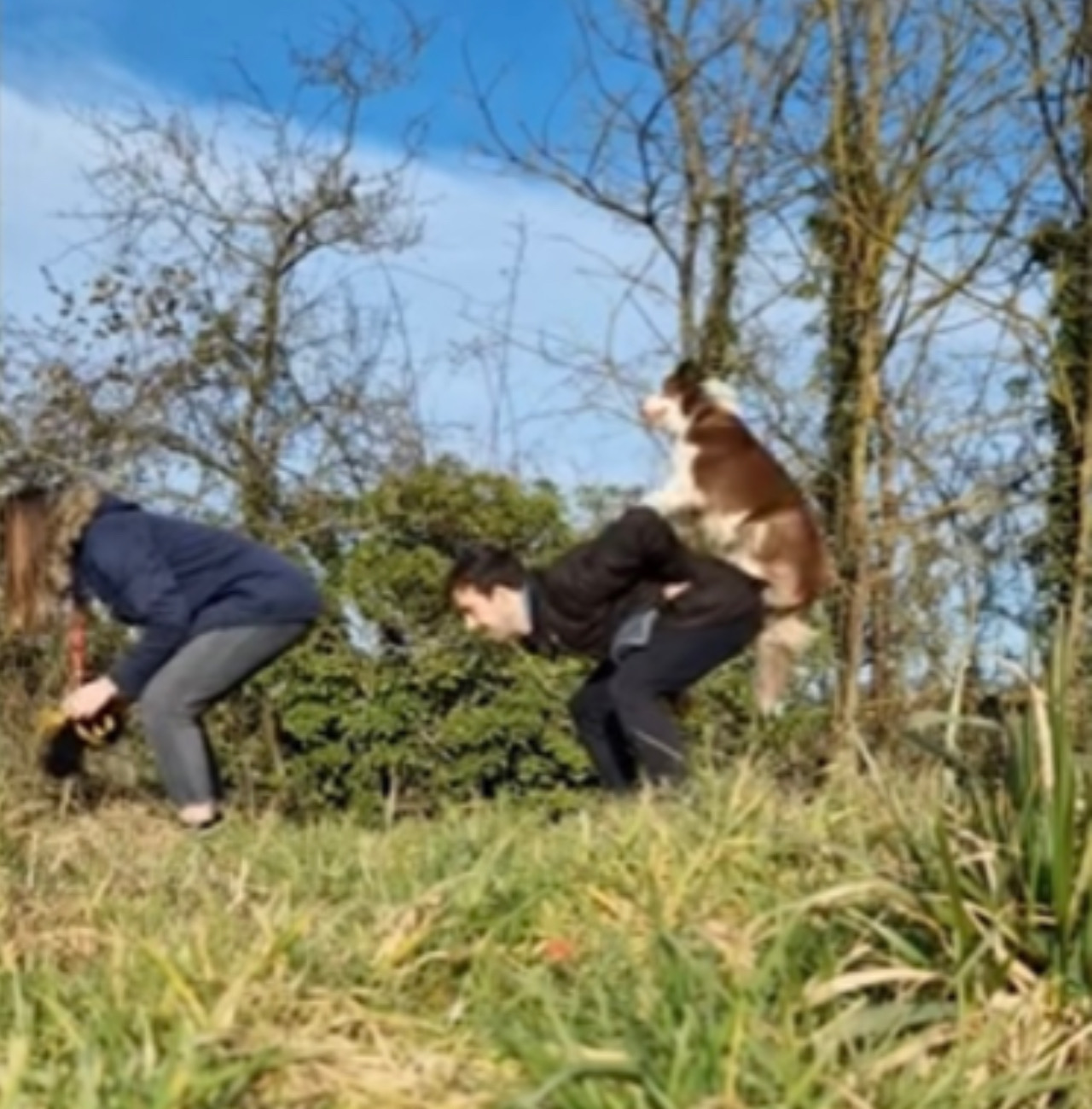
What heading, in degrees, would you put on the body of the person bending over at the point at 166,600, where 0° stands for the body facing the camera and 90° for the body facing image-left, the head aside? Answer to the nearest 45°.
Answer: approximately 90°

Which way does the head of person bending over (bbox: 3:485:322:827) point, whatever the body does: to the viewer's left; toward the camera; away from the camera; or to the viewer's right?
to the viewer's left

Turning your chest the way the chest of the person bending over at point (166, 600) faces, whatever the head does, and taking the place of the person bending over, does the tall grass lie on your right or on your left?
on your left

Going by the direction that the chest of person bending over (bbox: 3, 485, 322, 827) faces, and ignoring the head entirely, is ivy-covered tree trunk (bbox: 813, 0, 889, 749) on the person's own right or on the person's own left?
on the person's own right

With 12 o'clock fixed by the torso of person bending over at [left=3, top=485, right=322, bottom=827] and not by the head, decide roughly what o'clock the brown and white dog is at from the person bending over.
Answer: The brown and white dog is roughly at 6 o'clock from the person bending over.

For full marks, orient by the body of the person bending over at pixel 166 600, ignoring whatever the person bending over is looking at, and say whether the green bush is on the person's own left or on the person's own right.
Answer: on the person's own right

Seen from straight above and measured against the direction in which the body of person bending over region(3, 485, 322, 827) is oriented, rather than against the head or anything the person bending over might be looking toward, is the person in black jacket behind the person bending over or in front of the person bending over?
behind

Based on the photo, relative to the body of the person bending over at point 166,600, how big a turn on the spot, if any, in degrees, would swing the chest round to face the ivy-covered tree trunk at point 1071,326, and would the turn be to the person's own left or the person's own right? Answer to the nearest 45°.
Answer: approximately 135° to the person's own right

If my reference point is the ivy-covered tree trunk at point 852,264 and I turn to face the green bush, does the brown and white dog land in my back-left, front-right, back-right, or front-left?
front-left
